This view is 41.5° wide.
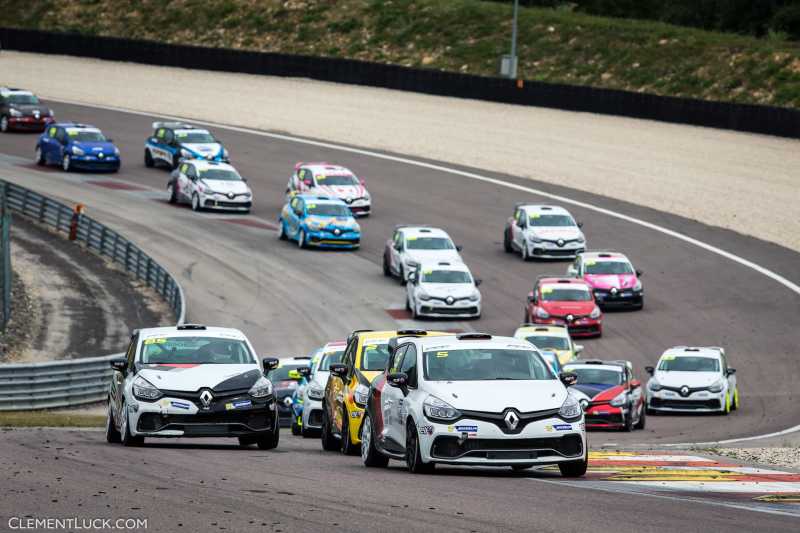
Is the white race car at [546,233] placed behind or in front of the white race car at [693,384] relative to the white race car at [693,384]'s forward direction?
behind

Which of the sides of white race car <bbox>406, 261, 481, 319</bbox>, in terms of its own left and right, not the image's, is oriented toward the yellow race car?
front

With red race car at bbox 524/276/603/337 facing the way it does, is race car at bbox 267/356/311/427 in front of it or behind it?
in front

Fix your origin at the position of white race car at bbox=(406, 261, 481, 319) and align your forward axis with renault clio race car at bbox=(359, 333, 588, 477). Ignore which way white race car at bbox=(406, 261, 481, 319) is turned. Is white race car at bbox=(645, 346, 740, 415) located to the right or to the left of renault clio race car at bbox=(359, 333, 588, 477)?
left

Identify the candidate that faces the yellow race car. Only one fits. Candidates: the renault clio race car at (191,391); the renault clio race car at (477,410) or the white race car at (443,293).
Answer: the white race car

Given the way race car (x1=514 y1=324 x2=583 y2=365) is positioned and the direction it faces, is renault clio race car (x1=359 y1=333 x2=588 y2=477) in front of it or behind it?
in front

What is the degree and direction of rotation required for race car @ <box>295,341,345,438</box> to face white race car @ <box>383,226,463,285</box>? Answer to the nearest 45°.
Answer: approximately 180°

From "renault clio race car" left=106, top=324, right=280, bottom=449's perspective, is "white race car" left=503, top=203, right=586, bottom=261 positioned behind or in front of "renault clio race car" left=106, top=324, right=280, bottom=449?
behind

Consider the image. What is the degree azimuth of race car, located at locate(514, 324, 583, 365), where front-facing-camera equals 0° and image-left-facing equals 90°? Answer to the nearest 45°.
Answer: approximately 0°
